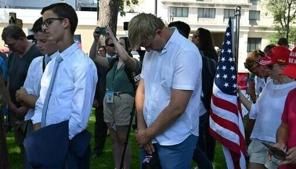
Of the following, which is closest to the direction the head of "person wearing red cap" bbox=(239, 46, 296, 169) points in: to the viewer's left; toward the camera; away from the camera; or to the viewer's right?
to the viewer's left

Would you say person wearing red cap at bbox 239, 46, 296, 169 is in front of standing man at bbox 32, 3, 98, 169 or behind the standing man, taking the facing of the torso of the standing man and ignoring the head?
behind

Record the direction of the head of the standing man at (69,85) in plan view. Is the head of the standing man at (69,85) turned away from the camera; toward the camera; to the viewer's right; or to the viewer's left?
to the viewer's left

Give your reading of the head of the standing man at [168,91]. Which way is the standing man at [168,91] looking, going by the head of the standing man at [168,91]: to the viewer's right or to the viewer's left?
to the viewer's left

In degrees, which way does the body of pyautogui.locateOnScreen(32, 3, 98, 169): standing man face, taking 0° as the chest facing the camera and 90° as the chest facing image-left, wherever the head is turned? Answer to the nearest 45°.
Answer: approximately 45°

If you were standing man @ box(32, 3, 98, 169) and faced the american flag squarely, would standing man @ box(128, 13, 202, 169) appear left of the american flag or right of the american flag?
right

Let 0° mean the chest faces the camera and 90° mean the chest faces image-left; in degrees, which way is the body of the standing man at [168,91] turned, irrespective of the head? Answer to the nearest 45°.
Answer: approximately 45°

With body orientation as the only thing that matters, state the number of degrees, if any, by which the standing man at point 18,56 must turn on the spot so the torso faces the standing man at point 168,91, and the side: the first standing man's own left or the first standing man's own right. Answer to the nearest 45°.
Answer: approximately 45° to the first standing man's own left
